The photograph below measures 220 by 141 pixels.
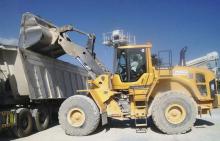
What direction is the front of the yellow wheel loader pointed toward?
to the viewer's left

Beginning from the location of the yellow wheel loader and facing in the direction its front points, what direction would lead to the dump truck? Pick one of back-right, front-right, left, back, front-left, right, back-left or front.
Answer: front
